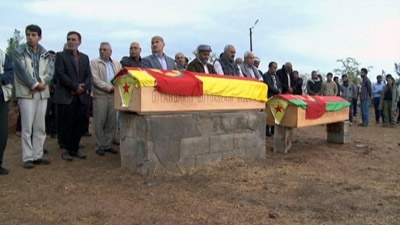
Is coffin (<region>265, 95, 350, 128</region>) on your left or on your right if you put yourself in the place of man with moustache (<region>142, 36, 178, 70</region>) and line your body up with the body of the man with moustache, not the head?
on your left

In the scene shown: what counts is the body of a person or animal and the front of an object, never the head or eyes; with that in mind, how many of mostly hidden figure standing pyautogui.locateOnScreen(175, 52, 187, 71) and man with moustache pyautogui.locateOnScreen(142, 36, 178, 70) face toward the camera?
2

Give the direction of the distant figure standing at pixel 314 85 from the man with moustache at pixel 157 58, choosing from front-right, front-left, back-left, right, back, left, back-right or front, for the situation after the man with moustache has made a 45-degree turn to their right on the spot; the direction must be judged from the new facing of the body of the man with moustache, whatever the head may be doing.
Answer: back

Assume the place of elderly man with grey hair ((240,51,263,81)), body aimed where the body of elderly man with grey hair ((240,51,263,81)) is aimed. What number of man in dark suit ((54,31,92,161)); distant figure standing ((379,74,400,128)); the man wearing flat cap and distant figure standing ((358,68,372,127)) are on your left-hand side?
2

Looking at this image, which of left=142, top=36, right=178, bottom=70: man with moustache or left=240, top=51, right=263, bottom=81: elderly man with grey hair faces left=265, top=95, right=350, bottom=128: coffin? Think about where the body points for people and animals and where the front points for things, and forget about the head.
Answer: the elderly man with grey hair

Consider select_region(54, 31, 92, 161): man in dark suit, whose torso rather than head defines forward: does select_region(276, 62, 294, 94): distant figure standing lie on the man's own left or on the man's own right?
on the man's own left

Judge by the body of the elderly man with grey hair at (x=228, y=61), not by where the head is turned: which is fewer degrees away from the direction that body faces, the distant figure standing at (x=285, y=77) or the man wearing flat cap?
the man wearing flat cap

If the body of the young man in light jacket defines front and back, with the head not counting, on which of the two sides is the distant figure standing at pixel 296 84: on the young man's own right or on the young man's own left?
on the young man's own left

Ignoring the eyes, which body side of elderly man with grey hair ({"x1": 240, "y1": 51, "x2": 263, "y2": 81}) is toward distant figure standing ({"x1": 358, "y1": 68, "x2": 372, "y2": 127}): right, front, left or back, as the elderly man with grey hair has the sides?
left

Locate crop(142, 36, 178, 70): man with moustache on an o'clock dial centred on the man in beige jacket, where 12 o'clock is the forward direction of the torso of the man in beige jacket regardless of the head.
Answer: The man with moustache is roughly at 11 o'clock from the man in beige jacket.

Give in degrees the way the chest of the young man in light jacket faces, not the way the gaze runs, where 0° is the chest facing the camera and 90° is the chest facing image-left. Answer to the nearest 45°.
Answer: approximately 315°
